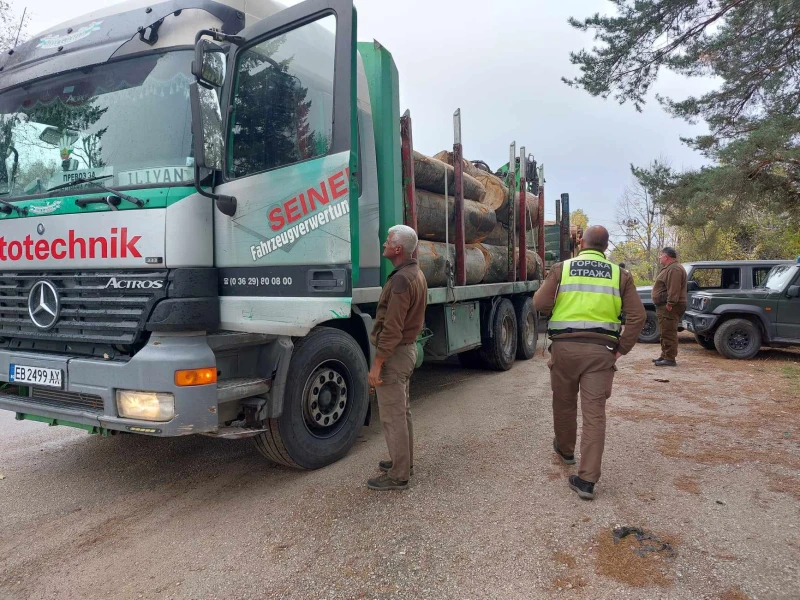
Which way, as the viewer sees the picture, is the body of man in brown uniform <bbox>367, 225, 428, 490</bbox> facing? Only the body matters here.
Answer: to the viewer's left

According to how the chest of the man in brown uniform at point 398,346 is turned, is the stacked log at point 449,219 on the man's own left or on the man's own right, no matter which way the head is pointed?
on the man's own right

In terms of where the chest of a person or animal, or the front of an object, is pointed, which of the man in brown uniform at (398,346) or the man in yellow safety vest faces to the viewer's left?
the man in brown uniform

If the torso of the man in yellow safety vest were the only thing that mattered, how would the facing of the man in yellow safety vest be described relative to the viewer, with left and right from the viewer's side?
facing away from the viewer

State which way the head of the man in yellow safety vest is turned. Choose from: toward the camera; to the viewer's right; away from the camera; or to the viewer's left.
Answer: away from the camera

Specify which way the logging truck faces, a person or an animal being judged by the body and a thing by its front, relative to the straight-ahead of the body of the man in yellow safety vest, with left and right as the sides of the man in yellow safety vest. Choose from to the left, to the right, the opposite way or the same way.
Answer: the opposite way

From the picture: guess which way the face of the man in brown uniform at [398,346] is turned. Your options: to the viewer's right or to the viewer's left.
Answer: to the viewer's left
